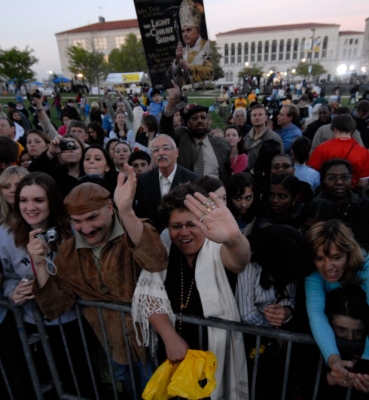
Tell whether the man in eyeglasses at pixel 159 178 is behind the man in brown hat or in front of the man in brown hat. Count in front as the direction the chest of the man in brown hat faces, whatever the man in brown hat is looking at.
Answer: behind

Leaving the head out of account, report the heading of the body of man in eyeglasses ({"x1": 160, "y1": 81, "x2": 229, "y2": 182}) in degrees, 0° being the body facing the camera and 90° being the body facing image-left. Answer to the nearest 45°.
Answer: approximately 0°

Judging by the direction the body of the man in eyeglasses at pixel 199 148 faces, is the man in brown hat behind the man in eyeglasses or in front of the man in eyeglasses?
in front

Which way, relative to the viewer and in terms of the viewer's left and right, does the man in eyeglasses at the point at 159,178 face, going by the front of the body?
facing the viewer

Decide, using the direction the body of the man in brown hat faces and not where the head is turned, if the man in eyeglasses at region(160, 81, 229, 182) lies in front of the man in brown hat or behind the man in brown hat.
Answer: behind

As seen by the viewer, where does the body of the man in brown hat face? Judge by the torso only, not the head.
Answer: toward the camera

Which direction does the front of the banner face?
toward the camera

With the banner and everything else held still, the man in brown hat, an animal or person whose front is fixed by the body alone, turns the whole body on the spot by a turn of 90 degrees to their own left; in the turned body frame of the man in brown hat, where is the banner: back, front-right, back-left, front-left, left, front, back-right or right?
front-left

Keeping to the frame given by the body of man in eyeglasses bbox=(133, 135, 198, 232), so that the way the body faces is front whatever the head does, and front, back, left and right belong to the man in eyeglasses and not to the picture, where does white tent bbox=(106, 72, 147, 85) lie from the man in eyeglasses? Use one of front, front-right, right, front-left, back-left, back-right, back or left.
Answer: back

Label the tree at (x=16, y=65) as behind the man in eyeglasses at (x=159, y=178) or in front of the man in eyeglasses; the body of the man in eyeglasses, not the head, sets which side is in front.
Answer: behind

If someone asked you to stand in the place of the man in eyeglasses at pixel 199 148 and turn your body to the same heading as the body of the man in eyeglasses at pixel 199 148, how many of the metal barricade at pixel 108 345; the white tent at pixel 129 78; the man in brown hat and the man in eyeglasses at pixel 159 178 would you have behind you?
1
